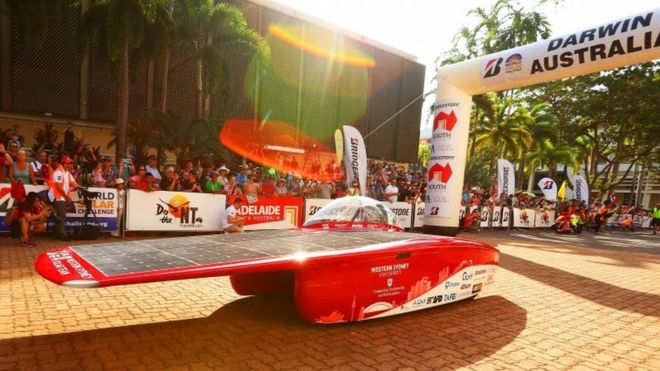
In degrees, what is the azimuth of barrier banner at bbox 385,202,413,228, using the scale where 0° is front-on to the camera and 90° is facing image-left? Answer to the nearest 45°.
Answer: approximately 0°

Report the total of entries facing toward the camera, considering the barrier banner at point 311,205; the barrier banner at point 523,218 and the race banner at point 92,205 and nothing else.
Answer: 3

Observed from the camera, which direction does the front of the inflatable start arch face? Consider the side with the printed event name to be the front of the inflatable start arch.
facing the viewer and to the left of the viewer

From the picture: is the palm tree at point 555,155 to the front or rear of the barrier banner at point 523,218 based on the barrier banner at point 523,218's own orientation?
to the rear

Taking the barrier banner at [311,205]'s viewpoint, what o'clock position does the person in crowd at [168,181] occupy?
The person in crowd is roughly at 2 o'clock from the barrier banner.

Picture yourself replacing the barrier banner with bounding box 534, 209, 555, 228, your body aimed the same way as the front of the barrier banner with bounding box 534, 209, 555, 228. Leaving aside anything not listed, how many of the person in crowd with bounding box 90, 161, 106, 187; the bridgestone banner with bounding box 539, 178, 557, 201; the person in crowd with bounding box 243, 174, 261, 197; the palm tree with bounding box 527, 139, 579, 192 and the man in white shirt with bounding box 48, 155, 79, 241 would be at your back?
2

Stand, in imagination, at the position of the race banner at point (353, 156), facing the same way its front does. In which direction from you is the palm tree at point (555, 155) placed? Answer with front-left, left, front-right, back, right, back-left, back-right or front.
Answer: back-left

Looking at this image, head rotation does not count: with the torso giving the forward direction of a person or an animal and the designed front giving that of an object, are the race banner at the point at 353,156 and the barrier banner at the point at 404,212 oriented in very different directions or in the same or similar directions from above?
same or similar directions

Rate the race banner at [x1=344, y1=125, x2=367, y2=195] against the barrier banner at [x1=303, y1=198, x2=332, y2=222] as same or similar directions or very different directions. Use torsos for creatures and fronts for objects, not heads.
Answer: same or similar directions

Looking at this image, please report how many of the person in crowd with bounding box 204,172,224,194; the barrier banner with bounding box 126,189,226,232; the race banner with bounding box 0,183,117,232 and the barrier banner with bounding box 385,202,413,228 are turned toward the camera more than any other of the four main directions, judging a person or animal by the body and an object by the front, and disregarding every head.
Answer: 4

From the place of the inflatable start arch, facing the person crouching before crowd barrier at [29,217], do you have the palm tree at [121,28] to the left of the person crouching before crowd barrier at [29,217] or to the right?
right

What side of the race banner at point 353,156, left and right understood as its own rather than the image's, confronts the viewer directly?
front

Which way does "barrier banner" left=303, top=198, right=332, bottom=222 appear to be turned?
toward the camera

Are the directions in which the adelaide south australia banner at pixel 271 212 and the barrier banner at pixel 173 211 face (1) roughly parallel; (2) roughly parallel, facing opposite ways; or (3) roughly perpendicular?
roughly parallel

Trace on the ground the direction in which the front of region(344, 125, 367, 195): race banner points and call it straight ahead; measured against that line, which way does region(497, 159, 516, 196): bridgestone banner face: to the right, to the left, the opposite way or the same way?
the same way

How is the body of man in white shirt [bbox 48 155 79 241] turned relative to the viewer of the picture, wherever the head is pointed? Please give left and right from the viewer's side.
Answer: facing the viewer and to the right of the viewer

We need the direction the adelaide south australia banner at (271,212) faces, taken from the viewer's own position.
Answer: facing the viewer

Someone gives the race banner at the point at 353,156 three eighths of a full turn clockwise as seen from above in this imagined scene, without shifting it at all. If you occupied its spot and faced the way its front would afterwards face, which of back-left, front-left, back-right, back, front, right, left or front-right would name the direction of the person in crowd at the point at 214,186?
left

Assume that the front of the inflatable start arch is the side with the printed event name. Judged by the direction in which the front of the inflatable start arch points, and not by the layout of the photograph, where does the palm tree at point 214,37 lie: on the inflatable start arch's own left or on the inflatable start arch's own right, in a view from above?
on the inflatable start arch's own right
